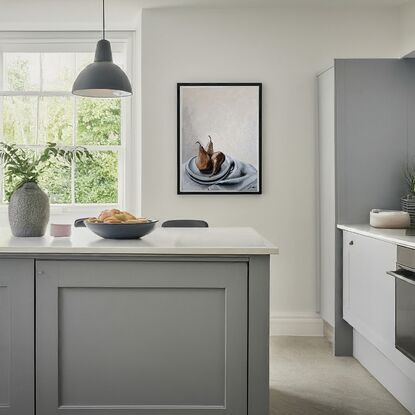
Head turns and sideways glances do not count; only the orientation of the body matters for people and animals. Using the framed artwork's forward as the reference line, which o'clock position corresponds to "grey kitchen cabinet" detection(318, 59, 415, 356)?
The grey kitchen cabinet is roughly at 10 o'clock from the framed artwork.

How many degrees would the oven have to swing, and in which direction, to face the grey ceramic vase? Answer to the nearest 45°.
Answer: approximately 45° to its right

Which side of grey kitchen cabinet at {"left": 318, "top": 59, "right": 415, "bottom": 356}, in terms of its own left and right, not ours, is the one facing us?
left

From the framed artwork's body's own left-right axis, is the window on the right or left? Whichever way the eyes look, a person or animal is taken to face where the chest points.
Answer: on its right

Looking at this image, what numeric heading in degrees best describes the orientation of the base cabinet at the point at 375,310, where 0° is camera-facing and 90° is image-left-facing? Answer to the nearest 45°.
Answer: approximately 45°

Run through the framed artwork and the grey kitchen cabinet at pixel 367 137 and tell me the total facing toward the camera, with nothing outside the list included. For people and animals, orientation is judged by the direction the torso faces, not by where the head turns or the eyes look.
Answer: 1

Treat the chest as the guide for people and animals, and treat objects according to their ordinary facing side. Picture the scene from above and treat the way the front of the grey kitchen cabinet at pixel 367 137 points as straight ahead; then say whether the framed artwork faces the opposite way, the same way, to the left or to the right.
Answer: to the left
